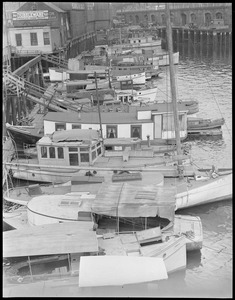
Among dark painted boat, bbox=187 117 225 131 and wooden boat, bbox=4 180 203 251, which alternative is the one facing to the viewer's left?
the wooden boat

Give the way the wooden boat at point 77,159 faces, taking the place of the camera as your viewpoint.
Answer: facing to the right of the viewer

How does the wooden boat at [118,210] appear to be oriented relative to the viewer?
to the viewer's left

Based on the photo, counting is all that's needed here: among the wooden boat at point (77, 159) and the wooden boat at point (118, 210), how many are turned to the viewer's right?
1

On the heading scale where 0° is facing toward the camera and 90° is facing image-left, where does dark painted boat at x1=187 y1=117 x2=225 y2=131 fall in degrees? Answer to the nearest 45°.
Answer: approximately 270°

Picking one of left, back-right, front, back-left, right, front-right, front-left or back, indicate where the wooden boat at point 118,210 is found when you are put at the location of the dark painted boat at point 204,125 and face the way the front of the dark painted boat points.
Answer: right

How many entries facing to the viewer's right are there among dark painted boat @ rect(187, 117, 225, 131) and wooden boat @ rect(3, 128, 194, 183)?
2

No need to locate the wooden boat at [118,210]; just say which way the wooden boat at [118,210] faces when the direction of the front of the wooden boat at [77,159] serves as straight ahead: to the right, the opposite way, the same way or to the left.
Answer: the opposite way

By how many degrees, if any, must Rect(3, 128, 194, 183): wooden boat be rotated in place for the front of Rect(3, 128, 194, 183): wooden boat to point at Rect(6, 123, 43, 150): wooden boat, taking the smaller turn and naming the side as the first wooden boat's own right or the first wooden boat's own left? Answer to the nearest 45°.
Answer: approximately 135° to the first wooden boat's own left

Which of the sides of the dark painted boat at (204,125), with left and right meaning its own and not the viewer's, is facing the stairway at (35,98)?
back

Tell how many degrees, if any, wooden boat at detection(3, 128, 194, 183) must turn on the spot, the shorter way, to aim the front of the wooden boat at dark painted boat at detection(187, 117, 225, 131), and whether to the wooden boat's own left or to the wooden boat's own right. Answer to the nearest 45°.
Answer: approximately 45° to the wooden boat's own left
